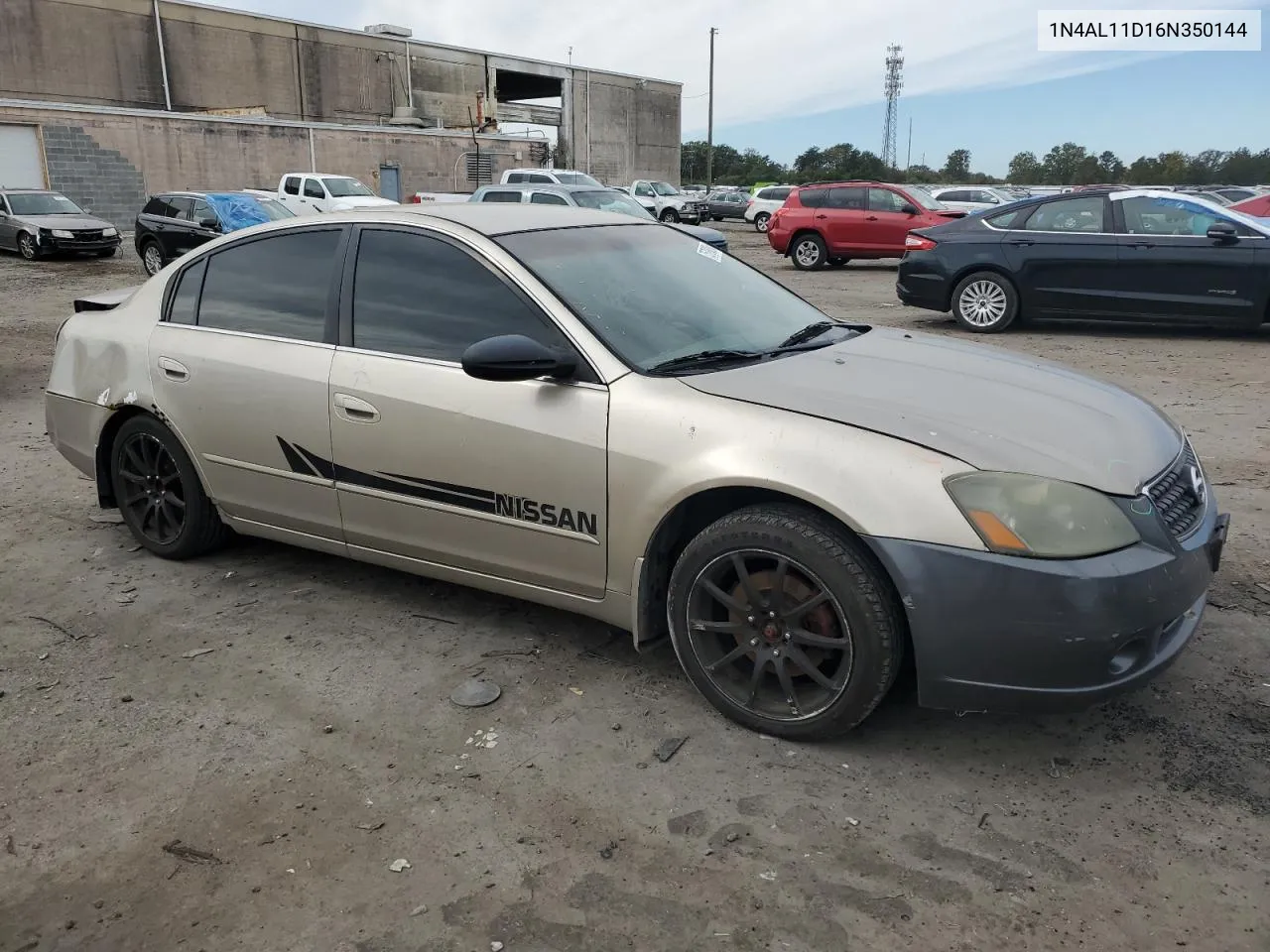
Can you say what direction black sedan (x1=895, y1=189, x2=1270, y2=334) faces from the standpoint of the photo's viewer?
facing to the right of the viewer

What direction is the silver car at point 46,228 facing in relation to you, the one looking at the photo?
facing the viewer and to the right of the viewer

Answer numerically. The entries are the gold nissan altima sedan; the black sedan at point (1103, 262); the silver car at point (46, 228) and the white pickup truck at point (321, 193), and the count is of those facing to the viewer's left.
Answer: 0

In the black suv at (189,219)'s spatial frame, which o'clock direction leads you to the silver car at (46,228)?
The silver car is roughly at 6 o'clock from the black suv.

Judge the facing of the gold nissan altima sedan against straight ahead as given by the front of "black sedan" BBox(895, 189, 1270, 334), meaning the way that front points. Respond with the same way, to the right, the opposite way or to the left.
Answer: the same way

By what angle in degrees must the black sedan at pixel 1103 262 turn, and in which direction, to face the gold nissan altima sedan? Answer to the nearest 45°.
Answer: approximately 90° to its right

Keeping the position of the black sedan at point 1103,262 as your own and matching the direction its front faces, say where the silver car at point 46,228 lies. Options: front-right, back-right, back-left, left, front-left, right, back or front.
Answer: back

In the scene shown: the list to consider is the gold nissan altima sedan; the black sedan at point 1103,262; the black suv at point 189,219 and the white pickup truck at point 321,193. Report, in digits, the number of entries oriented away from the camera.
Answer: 0

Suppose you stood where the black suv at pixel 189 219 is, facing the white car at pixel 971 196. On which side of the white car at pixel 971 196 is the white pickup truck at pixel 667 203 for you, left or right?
left

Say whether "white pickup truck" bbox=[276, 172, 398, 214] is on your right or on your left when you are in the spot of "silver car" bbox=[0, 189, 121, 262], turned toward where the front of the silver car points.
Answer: on your left

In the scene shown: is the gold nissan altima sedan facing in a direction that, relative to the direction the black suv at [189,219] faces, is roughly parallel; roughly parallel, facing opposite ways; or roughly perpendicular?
roughly parallel
